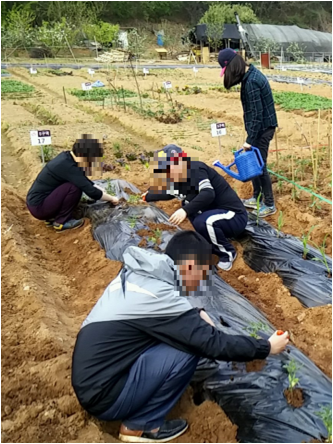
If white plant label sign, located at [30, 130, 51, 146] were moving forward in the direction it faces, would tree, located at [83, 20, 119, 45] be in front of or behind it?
behind

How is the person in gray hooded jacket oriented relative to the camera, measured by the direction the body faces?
to the viewer's right

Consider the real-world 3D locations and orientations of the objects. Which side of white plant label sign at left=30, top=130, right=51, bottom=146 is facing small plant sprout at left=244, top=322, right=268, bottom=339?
front

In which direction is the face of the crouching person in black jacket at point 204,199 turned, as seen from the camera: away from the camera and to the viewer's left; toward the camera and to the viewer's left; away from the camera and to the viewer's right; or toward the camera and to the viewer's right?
toward the camera and to the viewer's left

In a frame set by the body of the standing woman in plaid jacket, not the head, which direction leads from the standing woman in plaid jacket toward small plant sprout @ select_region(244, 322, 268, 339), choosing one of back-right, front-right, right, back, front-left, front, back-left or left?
left

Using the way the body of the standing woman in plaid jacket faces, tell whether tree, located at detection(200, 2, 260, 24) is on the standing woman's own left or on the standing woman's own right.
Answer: on the standing woman's own right

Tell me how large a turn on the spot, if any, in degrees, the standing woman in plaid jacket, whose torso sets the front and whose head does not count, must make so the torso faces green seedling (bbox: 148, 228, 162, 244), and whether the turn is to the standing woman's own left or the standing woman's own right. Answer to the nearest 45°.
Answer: approximately 45° to the standing woman's own left

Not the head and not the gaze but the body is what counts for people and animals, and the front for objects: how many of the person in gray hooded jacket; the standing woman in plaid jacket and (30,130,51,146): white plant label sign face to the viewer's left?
1

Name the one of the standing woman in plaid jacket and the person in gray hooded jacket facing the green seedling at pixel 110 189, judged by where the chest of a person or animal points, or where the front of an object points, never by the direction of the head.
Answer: the standing woman in plaid jacket

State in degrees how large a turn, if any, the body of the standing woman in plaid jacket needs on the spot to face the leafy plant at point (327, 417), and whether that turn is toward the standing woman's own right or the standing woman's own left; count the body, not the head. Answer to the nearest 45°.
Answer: approximately 90° to the standing woman's own left

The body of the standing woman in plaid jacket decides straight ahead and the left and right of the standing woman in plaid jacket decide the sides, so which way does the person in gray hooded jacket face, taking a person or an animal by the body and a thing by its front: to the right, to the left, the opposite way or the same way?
the opposite way

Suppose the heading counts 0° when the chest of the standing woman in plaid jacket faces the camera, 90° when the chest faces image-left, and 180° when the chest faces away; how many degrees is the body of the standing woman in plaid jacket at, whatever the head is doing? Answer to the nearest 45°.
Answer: approximately 90°

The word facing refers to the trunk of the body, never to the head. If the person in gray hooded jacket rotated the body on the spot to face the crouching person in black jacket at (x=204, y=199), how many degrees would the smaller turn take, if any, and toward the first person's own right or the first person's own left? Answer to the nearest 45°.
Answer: approximately 90° to the first person's own left

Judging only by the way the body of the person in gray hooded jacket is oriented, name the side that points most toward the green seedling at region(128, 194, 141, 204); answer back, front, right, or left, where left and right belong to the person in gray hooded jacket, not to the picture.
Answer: left
